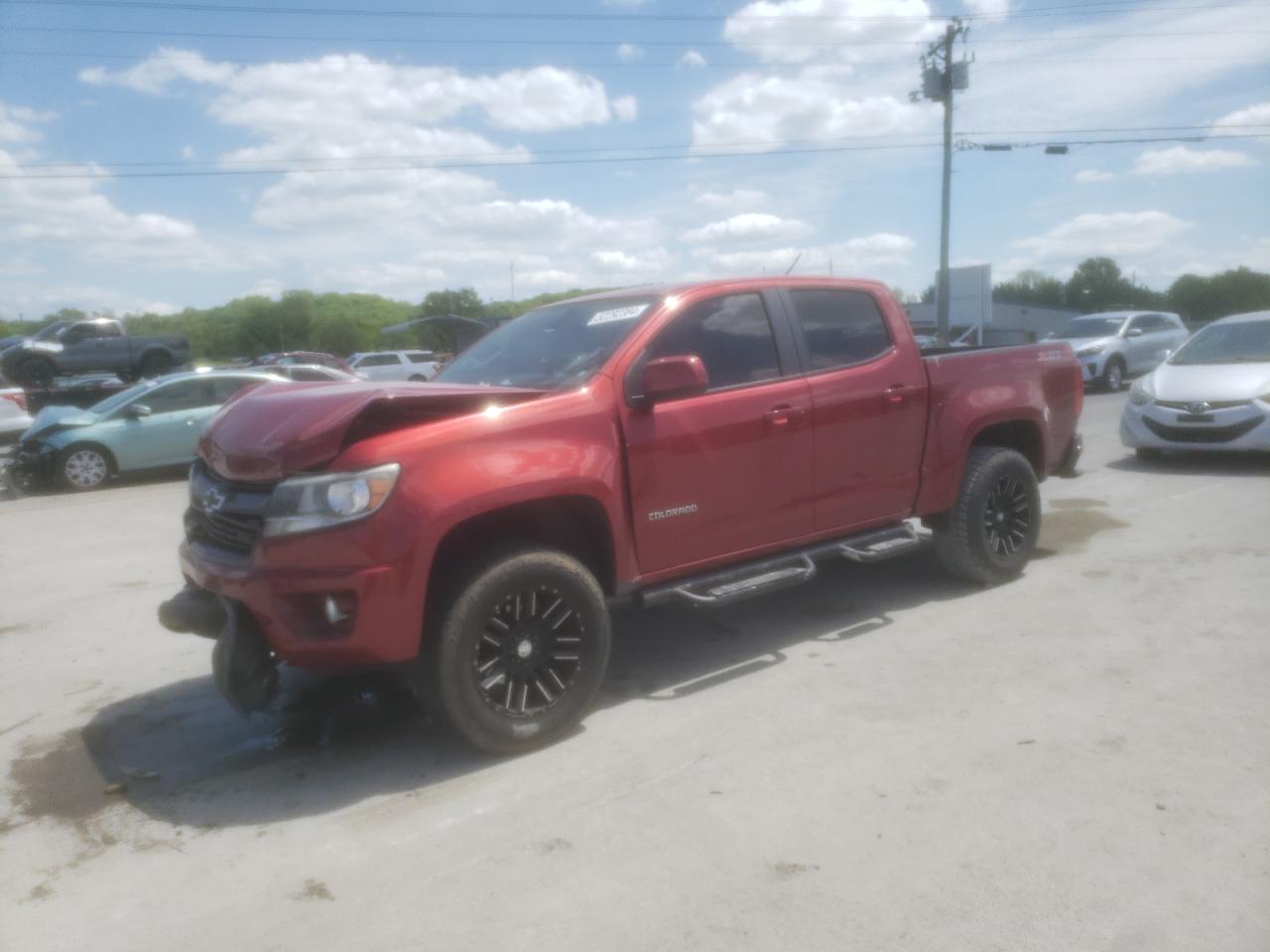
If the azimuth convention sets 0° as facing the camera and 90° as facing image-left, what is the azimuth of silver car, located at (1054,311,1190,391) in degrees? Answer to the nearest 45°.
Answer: approximately 45°

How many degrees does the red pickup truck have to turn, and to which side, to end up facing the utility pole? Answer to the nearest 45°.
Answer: approximately 135° to its right

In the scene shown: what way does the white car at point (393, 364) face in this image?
to the viewer's left

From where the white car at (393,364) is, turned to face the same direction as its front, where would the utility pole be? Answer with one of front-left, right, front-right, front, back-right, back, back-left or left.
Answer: back

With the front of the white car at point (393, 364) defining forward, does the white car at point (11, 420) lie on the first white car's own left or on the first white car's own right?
on the first white car's own left

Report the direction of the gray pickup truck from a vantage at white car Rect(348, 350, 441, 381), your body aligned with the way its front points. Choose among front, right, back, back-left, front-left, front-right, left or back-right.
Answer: front-left

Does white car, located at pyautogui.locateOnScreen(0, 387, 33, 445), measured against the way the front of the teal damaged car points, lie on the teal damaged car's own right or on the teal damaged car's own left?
on the teal damaged car's own right

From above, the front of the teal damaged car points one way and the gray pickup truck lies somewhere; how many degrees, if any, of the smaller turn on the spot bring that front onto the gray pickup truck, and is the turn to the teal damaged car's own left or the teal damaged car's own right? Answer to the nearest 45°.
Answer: approximately 90° to the teal damaged car's own right

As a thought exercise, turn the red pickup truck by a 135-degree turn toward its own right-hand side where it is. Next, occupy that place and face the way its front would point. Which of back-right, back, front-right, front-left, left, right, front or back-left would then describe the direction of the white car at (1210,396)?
front-right

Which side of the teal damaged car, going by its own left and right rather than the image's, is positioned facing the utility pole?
back

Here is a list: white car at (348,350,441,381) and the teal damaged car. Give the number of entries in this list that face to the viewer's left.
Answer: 2

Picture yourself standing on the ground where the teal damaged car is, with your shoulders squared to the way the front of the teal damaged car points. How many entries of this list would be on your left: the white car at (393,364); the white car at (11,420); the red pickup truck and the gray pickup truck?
1

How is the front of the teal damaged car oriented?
to the viewer's left

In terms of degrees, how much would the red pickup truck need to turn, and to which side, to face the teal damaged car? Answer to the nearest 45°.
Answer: approximately 90° to its right

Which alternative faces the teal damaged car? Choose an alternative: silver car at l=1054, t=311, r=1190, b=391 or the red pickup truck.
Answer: the silver car

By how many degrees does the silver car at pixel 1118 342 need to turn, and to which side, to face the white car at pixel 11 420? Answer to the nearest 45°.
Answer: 0° — it already faces it

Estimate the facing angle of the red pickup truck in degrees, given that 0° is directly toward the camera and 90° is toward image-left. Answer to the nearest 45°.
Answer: approximately 45°

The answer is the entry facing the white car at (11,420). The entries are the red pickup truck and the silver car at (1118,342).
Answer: the silver car at (1118,342)
